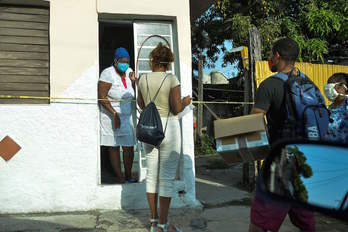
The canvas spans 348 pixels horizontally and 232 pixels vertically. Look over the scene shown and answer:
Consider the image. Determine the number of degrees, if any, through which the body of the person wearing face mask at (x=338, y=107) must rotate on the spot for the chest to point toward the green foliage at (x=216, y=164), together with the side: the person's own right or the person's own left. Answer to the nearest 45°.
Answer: approximately 45° to the person's own right

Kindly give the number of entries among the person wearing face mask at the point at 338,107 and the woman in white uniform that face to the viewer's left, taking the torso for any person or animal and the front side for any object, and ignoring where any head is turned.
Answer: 1

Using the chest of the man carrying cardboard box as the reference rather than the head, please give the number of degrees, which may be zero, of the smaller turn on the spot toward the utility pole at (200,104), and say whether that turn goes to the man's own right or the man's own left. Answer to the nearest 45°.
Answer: approximately 45° to the man's own right

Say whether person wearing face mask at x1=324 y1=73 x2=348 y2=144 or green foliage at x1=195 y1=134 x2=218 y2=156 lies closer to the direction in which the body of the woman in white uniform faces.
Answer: the person wearing face mask

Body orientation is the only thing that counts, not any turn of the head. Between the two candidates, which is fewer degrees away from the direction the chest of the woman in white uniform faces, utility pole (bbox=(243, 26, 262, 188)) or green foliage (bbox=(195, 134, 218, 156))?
the utility pole

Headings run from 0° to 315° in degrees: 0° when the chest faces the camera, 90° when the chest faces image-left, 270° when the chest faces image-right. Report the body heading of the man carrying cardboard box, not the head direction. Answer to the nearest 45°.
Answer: approximately 135°

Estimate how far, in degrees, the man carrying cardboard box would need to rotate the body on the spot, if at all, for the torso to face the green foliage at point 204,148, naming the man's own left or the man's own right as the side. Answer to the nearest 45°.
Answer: approximately 45° to the man's own right

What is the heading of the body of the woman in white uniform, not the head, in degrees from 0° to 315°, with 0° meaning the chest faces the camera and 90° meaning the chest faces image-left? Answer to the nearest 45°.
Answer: approximately 315°

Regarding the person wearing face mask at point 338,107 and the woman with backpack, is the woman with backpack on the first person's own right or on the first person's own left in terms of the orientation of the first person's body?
on the first person's own right

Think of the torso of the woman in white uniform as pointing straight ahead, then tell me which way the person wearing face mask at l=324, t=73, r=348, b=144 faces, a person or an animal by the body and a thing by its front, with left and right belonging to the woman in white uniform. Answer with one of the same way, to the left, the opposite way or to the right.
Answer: to the right

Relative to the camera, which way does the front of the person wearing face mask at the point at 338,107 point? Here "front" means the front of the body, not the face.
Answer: to the viewer's left

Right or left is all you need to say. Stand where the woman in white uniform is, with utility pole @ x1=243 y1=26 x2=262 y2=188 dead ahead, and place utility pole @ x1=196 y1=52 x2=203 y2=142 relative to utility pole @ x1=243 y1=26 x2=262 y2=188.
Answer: left
